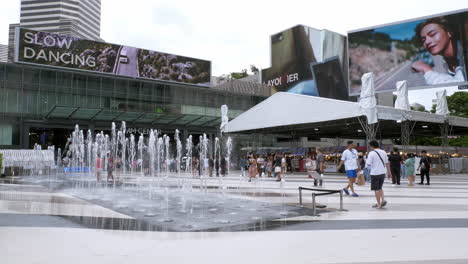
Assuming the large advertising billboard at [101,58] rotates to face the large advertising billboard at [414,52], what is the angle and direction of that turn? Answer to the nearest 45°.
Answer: approximately 45° to its left

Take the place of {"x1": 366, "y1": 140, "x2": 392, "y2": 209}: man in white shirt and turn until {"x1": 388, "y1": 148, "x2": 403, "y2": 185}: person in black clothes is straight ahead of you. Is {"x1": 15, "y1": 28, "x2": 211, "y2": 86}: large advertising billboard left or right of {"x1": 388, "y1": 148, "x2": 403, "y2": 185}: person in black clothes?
left

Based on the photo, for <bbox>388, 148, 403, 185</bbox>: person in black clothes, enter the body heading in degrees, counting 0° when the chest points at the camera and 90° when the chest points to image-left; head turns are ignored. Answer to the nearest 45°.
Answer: approximately 180°

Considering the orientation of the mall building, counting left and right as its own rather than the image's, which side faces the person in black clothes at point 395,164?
front

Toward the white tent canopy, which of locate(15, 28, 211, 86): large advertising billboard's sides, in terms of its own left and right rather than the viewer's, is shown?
front

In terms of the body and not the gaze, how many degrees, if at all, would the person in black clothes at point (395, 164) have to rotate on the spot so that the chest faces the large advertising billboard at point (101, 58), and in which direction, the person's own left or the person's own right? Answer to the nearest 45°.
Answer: approximately 45° to the person's own left

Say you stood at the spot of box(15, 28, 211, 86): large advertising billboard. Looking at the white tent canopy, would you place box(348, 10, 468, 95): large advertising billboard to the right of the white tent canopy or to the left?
left

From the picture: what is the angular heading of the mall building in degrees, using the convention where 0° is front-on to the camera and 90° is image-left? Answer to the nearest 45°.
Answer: approximately 315°
